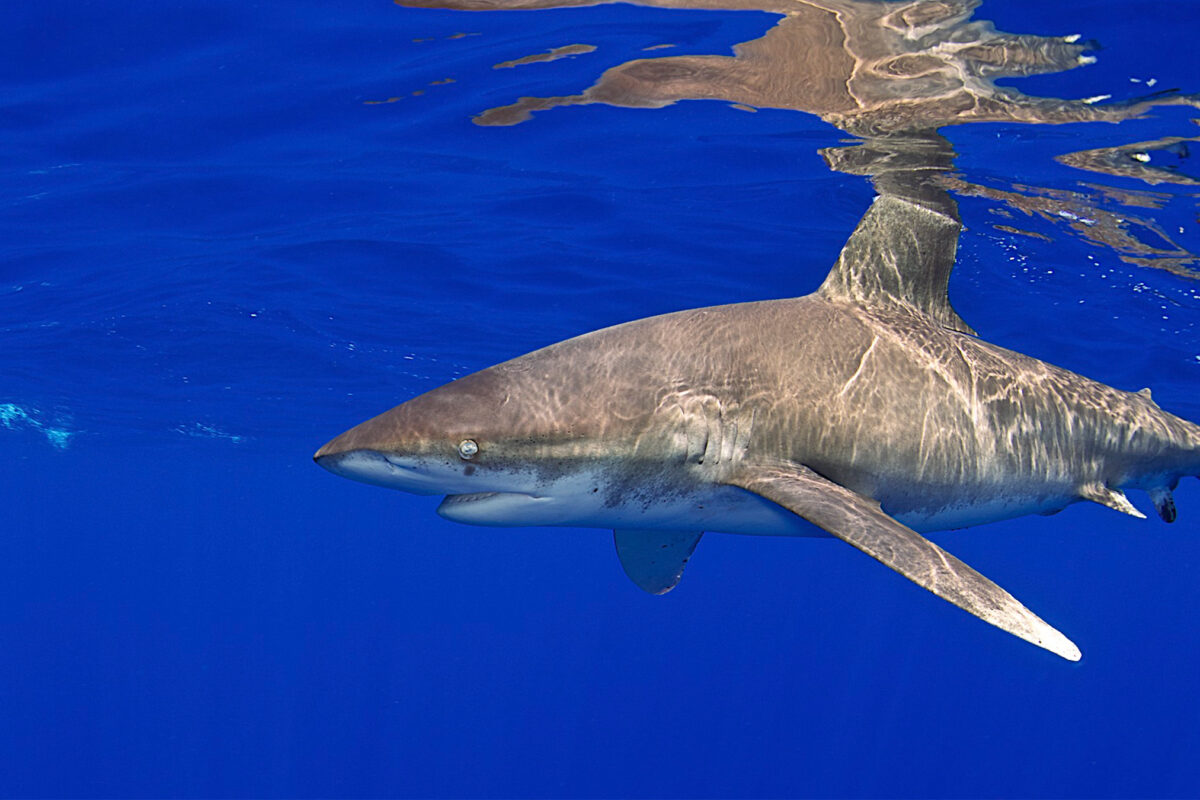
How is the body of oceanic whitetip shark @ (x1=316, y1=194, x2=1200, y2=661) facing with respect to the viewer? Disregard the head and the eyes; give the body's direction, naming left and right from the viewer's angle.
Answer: facing to the left of the viewer
